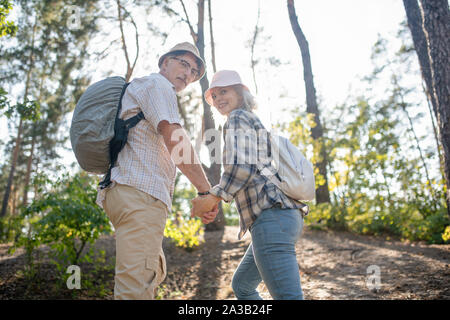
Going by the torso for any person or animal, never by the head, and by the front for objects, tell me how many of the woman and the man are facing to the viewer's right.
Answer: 1

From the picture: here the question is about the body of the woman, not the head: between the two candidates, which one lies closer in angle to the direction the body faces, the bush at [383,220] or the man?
the man

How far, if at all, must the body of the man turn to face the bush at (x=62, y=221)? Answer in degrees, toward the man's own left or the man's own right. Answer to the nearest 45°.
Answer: approximately 90° to the man's own left

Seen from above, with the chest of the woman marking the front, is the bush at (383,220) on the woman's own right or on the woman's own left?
on the woman's own right

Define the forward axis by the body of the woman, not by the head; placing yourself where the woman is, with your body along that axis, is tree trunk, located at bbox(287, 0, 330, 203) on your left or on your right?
on your right

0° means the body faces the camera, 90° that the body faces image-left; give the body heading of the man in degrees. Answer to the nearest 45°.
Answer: approximately 270°

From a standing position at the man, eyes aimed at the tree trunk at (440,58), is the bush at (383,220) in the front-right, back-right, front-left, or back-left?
front-left
